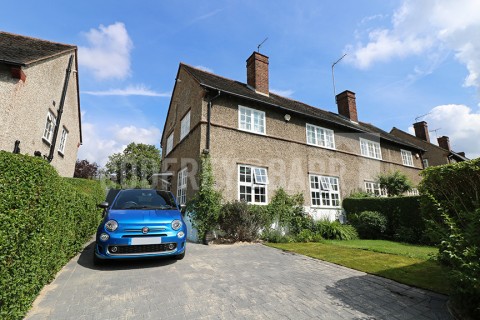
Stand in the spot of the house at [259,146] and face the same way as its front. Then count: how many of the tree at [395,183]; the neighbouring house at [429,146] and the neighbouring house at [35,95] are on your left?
2

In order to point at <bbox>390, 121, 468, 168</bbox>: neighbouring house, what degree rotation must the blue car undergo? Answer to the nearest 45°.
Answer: approximately 90° to its left

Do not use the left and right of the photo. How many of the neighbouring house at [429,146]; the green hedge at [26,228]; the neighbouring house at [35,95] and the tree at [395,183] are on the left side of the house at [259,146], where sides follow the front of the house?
2

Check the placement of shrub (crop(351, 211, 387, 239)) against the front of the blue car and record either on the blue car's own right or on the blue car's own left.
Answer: on the blue car's own left

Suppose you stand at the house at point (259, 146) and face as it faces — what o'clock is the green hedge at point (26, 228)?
The green hedge is roughly at 2 o'clock from the house.

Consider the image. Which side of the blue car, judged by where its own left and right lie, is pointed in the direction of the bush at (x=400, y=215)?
left

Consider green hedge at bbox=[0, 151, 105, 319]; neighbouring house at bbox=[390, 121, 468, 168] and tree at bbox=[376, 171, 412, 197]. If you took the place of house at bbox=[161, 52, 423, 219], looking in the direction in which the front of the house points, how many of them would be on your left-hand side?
2

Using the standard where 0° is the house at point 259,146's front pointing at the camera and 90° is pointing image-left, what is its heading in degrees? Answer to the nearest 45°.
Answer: approximately 315°

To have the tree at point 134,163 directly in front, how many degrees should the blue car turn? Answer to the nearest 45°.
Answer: approximately 180°

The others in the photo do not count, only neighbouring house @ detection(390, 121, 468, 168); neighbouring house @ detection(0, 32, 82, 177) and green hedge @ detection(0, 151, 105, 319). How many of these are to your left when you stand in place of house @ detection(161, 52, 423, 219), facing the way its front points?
1

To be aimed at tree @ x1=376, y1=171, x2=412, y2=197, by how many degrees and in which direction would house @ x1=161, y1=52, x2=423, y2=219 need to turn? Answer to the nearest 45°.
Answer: approximately 90° to its left

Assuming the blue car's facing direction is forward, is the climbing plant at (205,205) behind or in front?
behind

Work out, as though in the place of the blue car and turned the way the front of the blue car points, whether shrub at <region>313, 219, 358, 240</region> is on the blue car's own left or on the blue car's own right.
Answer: on the blue car's own left

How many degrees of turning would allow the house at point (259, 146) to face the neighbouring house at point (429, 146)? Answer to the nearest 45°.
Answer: approximately 90° to its left
